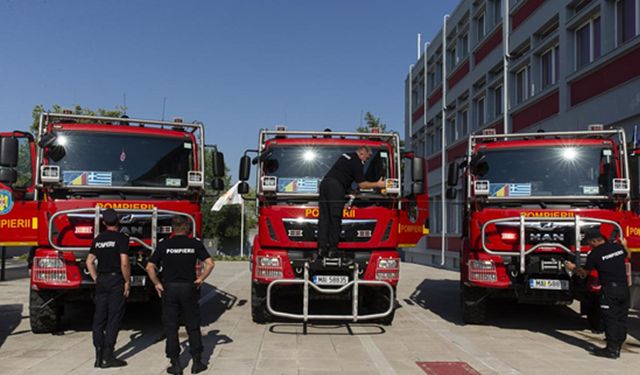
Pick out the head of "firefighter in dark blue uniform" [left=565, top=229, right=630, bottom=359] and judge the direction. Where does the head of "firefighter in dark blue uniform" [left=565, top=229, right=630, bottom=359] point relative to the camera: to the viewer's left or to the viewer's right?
to the viewer's left

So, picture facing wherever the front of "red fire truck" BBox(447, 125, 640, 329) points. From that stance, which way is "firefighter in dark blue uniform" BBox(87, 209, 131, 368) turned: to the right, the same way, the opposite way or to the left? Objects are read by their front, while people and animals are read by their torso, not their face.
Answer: the opposite way

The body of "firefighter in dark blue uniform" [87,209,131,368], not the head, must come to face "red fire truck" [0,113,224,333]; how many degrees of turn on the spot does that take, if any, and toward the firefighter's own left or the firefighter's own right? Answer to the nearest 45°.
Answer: approximately 45° to the firefighter's own left

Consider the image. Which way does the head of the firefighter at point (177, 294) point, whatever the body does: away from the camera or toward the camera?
away from the camera

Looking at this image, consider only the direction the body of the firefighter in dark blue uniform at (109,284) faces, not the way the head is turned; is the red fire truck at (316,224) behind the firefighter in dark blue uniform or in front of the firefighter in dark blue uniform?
in front

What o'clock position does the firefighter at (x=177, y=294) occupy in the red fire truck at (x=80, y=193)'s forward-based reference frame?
The firefighter is roughly at 11 o'clock from the red fire truck.

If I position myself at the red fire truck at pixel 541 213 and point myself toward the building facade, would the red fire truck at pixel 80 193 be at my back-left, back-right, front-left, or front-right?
back-left

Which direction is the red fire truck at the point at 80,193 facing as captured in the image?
toward the camera

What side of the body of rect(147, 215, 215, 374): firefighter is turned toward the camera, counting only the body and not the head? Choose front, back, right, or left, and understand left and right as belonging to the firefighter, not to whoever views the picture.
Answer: back

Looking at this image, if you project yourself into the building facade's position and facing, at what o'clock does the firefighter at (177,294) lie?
The firefighter is roughly at 11 o'clock from the building facade.

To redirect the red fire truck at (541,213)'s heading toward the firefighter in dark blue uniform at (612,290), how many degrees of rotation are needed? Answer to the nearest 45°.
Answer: approximately 45° to its left

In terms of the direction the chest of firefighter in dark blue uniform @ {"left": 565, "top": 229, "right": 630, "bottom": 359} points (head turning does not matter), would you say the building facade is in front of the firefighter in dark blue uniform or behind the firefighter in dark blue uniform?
in front

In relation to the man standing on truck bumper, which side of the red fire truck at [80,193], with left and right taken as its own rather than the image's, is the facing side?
left

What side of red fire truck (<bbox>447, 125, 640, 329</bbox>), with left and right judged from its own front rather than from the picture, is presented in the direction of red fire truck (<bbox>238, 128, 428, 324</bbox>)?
right

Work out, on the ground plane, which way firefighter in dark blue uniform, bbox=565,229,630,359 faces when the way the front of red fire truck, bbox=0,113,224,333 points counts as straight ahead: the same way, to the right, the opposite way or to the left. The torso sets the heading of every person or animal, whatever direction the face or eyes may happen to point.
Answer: the opposite way

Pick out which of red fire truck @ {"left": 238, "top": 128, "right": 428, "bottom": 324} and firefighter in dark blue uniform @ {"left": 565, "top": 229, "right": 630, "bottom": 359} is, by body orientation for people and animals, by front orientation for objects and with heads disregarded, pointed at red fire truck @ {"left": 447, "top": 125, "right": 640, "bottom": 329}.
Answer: the firefighter in dark blue uniform

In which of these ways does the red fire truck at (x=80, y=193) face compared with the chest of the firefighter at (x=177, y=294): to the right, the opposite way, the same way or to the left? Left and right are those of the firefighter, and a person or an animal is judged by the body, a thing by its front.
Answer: the opposite way
